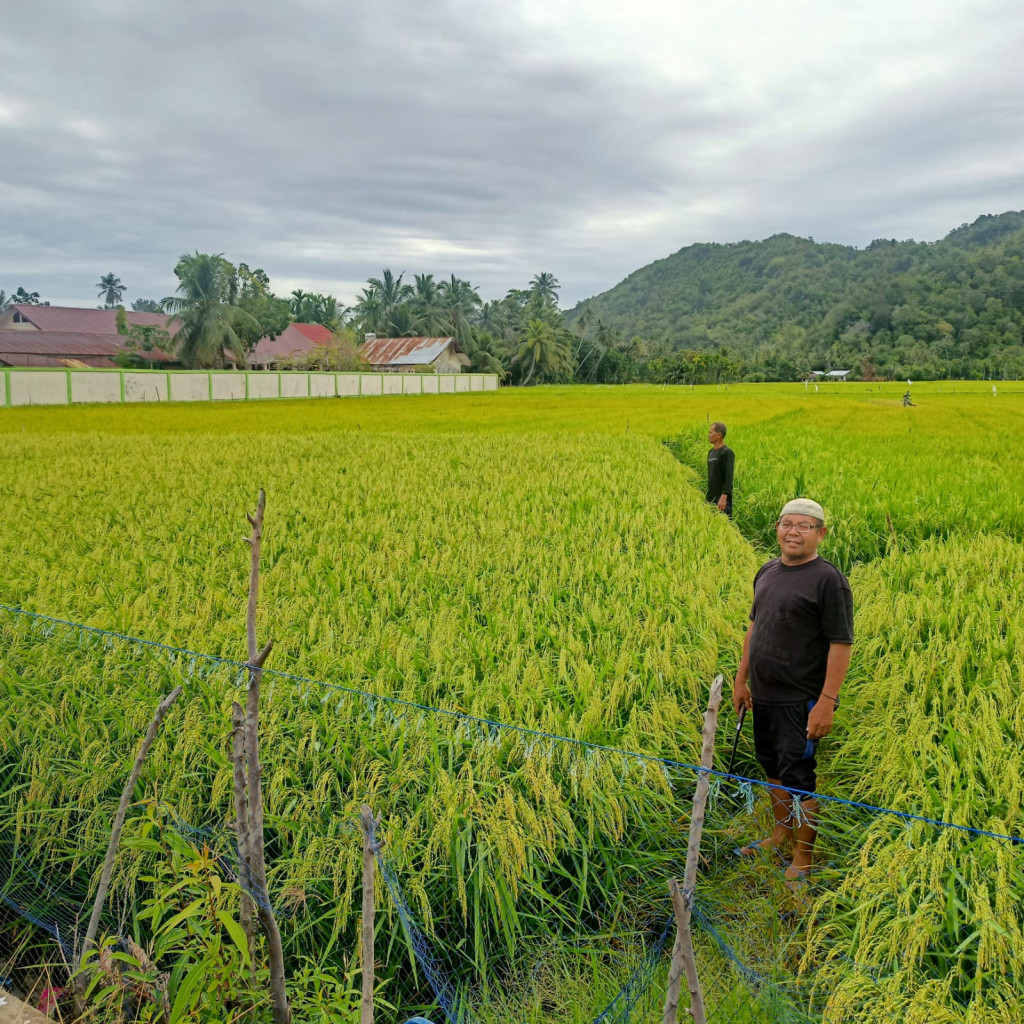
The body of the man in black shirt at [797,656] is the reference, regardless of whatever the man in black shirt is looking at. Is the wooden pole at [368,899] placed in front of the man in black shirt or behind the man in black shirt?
in front

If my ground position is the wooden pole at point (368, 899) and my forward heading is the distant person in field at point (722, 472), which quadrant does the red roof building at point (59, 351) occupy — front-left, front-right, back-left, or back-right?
front-left

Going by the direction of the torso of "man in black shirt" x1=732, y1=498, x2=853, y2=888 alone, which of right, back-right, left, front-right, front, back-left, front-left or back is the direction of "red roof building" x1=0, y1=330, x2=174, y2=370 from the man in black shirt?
right

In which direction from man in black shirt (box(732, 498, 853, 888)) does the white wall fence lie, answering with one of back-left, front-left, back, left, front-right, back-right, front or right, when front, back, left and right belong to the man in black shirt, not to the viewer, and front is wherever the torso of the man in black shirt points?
right

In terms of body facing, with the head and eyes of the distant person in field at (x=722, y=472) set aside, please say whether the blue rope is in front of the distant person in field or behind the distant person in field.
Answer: in front

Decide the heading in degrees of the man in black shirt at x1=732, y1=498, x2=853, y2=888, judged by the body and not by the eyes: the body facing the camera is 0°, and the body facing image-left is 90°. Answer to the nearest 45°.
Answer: approximately 45°

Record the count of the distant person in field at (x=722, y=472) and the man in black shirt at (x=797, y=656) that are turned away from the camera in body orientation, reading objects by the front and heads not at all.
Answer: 0

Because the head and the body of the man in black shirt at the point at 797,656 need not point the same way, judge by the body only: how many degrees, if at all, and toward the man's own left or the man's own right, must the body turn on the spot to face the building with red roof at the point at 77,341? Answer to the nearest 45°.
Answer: approximately 90° to the man's own right

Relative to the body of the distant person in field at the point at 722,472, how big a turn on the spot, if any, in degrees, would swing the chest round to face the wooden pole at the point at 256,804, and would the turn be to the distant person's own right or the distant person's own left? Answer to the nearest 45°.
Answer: approximately 45° to the distant person's own left
